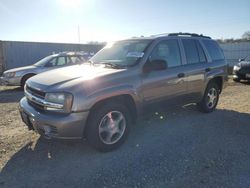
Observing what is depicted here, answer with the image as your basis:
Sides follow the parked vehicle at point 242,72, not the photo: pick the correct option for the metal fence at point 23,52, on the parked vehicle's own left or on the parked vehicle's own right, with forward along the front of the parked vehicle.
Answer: on the parked vehicle's own right

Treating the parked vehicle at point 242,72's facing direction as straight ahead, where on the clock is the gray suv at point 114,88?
The gray suv is roughly at 11 o'clock from the parked vehicle.

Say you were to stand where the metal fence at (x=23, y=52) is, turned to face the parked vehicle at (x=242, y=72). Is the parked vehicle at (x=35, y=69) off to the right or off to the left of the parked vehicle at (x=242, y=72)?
right

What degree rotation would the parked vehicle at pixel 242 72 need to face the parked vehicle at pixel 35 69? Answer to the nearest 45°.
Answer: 0° — it already faces it

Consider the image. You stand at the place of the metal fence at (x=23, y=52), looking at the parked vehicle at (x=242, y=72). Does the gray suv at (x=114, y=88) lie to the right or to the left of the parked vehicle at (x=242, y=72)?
right

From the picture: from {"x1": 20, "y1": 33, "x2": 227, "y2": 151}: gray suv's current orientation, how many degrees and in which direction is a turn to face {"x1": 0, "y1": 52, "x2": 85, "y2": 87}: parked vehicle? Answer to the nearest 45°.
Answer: approximately 90° to its right

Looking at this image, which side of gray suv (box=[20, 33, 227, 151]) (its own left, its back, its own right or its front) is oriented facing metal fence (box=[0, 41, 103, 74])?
right

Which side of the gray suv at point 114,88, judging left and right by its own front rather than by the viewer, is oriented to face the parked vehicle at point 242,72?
back
